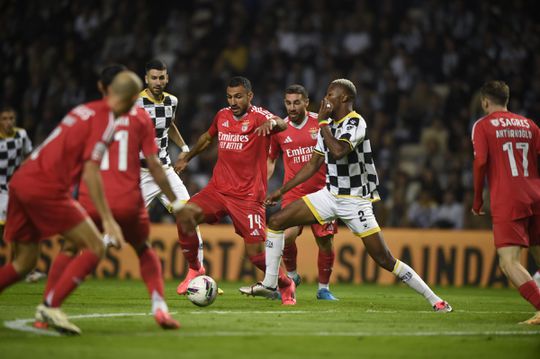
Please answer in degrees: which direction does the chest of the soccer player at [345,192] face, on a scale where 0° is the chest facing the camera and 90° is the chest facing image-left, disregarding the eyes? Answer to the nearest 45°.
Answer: approximately 90°

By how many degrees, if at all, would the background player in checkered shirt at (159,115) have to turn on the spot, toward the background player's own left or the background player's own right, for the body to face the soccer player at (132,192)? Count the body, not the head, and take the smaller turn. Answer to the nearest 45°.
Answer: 0° — they already face them

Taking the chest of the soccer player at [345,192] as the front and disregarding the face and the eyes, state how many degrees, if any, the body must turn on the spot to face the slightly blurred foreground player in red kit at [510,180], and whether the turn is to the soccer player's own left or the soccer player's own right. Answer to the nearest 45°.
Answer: approximately 135° to the soccer player's own left

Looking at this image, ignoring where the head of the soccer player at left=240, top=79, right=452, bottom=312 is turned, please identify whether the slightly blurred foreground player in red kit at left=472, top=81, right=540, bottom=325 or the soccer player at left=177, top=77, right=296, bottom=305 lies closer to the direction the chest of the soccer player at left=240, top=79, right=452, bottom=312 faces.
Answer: the soccer player

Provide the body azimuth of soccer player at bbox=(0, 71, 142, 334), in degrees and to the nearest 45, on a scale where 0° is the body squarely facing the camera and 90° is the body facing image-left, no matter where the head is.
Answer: approximately 225°

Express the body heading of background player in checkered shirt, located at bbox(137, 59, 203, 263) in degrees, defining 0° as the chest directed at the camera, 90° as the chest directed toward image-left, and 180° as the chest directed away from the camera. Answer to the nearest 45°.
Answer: approximately 0°

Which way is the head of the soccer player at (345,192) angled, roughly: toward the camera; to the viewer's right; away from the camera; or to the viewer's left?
to the viewer's left

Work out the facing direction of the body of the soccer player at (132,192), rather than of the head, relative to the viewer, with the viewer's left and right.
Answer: facing away from the viewer and to the right of the viewer

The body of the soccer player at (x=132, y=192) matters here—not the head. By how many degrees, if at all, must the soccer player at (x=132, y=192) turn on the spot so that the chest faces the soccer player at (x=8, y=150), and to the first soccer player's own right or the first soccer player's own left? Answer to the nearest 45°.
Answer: approximately 45° to the first soccer player's own left

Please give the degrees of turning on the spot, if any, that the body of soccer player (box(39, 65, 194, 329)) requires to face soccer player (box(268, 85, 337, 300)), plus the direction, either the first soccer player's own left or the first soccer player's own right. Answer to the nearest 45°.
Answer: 0° — they already face them

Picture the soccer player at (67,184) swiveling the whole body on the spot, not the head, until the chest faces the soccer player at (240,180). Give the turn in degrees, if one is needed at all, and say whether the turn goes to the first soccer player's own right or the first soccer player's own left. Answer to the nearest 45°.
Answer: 0° — they already face them

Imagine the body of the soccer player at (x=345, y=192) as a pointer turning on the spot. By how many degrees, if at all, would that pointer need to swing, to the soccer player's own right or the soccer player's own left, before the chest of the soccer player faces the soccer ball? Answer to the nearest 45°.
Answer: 0° — they already face it

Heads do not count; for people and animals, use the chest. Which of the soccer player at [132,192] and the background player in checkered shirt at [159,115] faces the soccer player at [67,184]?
the background player in checkered shirt
